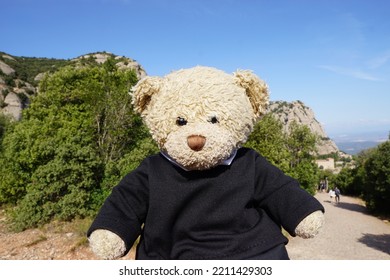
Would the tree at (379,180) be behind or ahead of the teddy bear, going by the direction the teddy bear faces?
behind

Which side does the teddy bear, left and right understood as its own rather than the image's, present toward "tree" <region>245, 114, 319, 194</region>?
back

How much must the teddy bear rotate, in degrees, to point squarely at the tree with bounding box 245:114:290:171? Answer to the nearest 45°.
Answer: approximately 180°

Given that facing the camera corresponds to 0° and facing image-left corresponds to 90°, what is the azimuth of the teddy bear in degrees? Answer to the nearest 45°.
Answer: approximately 0°
